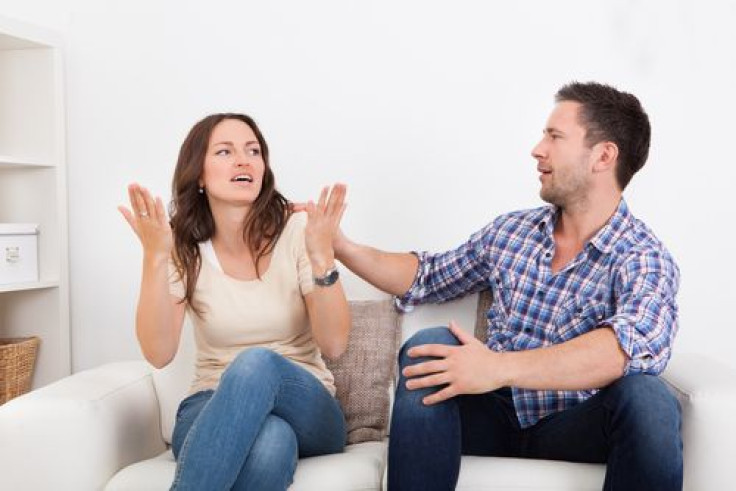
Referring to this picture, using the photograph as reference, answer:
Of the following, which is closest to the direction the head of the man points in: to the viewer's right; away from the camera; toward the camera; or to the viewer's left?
to the viewer's left

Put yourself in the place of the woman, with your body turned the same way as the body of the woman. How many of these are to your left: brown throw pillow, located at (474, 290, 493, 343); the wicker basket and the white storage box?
1

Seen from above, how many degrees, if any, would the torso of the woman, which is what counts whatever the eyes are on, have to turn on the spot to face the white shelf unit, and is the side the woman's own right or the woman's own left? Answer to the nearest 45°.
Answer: approximately 135° to the woman's own right

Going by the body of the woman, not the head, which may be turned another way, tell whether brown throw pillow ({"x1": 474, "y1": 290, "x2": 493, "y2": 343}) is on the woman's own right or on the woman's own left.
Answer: on the woman's own left

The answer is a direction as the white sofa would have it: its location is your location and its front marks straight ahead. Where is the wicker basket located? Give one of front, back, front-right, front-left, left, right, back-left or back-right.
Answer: back-right

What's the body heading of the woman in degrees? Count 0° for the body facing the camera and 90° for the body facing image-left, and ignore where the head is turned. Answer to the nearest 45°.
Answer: approximately 0°

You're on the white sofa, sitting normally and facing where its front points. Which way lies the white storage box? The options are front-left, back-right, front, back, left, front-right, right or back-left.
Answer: back-right

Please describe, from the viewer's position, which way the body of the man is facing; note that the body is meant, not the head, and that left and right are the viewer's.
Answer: facing the viewer and to the left of the viewer

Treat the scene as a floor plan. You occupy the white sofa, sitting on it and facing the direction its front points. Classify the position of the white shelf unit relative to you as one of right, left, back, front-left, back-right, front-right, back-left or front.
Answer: back-right

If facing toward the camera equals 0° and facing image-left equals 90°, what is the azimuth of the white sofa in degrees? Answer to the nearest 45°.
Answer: approximately 0°
